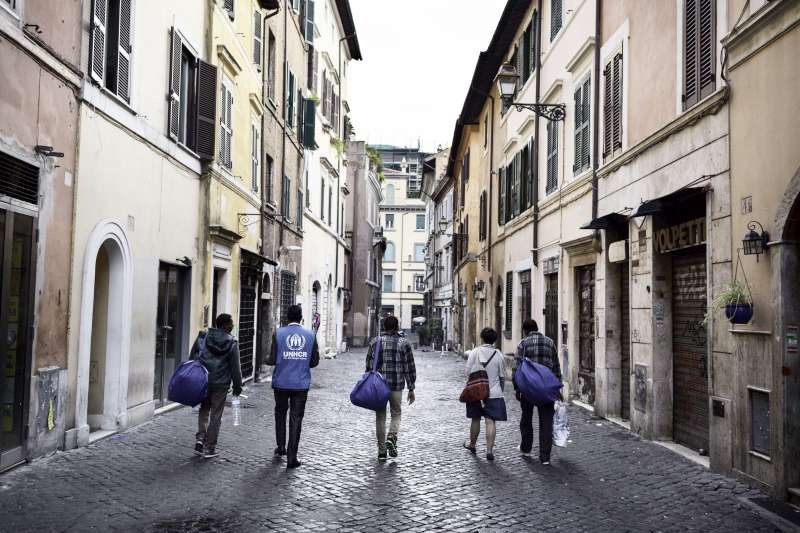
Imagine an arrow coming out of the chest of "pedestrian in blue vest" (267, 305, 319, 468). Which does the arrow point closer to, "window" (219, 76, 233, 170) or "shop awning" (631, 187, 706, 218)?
the window

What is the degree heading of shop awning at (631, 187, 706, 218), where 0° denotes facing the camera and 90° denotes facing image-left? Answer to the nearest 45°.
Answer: approximately 45°

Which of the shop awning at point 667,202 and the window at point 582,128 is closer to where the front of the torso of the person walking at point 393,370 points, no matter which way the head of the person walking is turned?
the window

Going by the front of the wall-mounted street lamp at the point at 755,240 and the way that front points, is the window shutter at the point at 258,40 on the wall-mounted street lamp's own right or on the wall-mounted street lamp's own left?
on the wall-mounted street lamp's own right

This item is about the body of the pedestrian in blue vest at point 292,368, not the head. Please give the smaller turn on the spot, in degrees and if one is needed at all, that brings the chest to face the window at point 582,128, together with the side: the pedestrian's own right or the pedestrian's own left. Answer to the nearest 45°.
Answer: approximately 45° to the pedestrian's own right

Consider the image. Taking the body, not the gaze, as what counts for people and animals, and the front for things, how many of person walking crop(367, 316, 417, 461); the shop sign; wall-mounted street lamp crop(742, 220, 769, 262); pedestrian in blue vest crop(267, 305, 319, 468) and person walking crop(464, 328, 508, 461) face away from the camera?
3

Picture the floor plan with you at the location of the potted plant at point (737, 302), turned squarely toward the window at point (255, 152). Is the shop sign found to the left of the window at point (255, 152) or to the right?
right

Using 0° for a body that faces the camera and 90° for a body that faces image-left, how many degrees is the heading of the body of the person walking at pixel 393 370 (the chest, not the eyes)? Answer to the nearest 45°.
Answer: approximately 180°

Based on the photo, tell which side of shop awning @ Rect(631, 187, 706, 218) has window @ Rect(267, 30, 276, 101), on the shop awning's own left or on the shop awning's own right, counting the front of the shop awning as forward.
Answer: on the shop awning's own right

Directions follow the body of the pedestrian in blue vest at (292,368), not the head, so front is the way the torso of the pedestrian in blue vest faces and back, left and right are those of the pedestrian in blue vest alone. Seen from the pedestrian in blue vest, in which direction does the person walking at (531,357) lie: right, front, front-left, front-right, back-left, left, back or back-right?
right

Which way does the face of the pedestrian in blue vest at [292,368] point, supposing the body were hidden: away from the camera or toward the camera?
away from the camera

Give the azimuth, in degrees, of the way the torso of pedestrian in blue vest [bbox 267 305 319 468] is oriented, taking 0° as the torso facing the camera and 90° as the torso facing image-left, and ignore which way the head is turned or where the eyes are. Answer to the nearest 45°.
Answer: approximately 180°
